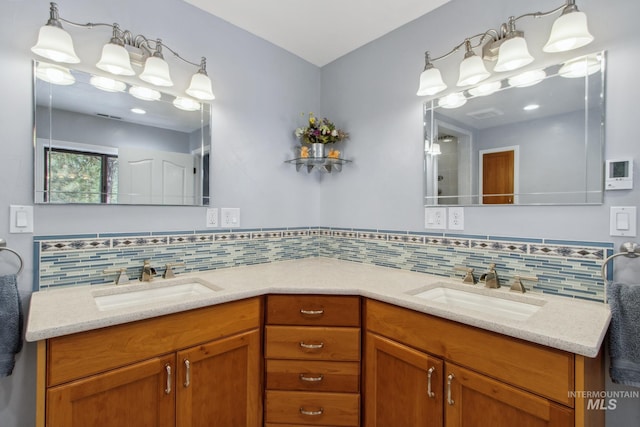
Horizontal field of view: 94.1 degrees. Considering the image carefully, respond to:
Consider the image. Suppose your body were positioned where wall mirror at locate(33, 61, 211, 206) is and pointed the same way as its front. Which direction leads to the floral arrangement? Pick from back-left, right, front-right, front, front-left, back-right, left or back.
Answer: front-left

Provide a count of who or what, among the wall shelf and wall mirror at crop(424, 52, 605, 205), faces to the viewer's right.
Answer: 0

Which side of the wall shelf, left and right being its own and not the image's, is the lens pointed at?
front

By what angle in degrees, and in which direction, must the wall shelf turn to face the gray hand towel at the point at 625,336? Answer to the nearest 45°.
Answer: approximately 45° to its left

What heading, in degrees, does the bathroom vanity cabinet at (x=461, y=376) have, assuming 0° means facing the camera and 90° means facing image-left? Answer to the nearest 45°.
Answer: approximately 45°

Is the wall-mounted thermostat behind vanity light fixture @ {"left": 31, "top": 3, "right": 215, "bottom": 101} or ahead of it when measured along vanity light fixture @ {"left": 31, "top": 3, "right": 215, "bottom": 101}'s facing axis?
ahead

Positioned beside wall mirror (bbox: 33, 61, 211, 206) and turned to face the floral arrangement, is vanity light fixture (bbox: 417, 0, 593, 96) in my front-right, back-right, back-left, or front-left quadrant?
front-right

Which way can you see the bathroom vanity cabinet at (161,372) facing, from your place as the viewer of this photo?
facing the viewer and to the right of the viewer

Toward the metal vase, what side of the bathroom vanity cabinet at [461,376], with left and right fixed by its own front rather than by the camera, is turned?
right

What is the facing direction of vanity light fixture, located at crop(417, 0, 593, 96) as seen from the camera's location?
facing the viewer and to the left of the viewer
